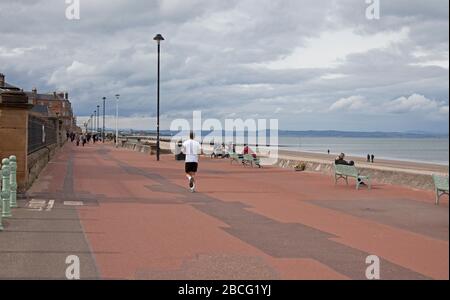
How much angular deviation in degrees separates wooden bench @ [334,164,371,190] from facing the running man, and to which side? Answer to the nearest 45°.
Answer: approximately 180°

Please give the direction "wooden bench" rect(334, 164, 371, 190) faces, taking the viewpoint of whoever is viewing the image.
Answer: facing away from the viewer and to the right of the viewer

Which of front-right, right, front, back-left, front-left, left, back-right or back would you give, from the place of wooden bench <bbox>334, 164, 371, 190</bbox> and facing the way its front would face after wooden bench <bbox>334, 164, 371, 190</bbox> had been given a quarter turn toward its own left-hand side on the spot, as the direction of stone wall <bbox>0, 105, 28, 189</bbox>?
left

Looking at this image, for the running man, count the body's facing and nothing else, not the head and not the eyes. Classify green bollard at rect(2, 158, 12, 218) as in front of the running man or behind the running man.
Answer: behind

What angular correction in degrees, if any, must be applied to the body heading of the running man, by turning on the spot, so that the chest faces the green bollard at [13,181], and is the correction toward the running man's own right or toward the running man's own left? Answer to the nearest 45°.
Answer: approximately 135° to the running man's own left

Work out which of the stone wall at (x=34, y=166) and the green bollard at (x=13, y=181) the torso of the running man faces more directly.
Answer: the stone wall

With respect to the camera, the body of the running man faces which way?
away from the camera

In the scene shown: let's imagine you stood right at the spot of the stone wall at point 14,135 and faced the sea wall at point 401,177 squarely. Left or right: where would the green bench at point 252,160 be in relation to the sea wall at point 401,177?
left

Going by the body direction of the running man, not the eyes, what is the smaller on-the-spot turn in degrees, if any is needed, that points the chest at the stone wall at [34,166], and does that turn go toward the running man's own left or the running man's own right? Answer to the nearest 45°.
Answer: approximately 45° to the running man's own left

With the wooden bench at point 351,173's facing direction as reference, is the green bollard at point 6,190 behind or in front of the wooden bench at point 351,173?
behind
